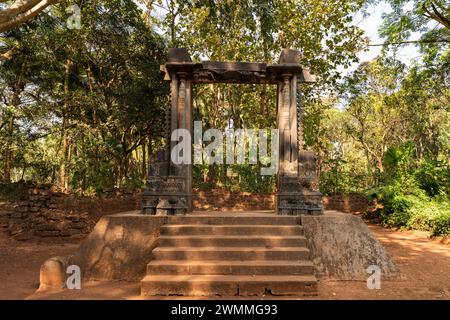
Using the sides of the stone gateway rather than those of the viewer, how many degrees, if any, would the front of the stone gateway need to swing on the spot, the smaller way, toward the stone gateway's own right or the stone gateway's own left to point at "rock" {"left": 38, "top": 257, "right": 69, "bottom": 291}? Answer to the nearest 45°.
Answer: approximately 45° to the stone gateway's own right

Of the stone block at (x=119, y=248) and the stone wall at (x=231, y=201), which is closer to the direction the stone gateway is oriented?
the stone block

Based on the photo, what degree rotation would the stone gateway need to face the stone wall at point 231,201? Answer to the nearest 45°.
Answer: approximately 180°

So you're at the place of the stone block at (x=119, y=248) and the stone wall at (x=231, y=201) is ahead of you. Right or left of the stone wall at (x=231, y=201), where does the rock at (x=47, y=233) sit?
left

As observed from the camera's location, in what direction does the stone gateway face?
facing the viewer

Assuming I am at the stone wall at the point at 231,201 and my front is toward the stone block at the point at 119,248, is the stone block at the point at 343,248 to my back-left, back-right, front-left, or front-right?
front-left

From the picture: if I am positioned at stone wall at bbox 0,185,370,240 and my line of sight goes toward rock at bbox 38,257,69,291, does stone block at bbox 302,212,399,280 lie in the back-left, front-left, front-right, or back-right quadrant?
front-left

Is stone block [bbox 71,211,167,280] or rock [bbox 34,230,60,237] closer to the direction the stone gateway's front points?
the stone block

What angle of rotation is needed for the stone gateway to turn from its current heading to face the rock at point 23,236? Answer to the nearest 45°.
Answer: approximately 135° to its right

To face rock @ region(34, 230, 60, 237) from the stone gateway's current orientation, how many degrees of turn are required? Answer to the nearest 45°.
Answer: approximately 135° to its right
